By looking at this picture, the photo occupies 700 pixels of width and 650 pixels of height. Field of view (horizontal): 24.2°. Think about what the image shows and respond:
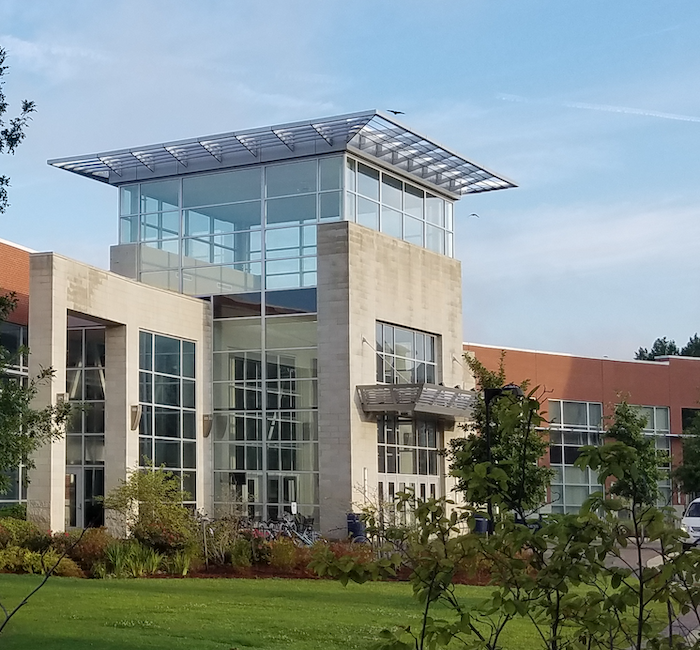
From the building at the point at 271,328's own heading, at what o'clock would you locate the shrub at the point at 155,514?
The shrub is roughly at 2 o'clock from the building.

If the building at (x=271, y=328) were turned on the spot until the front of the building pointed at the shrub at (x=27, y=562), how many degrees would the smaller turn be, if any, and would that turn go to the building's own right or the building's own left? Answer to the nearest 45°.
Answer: approximately 45° to the building's own right

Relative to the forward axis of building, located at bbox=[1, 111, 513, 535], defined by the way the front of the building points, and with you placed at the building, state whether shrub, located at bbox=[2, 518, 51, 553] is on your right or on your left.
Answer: on your right

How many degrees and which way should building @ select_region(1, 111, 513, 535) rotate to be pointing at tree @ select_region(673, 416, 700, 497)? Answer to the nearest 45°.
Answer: approximately 90° to its left

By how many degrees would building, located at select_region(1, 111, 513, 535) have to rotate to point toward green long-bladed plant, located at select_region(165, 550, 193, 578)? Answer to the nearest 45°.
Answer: approximately 45° to its right

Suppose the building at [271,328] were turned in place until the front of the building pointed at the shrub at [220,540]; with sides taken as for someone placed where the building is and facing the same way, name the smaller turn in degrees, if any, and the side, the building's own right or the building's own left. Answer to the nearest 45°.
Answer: approximately 45° to the building's own right

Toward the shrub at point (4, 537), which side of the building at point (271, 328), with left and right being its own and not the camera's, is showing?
right

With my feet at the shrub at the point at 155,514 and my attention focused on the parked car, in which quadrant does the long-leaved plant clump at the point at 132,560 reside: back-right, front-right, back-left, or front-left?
back-right

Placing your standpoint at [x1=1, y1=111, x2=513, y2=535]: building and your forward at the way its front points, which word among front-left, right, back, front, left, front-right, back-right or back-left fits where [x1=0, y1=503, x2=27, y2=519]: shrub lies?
right

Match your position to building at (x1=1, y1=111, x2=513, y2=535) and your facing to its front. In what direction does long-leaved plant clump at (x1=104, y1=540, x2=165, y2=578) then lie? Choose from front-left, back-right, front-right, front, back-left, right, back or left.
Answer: front-right

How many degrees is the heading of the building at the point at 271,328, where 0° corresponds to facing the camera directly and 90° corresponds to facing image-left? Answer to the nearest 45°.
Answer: approximately 315°
